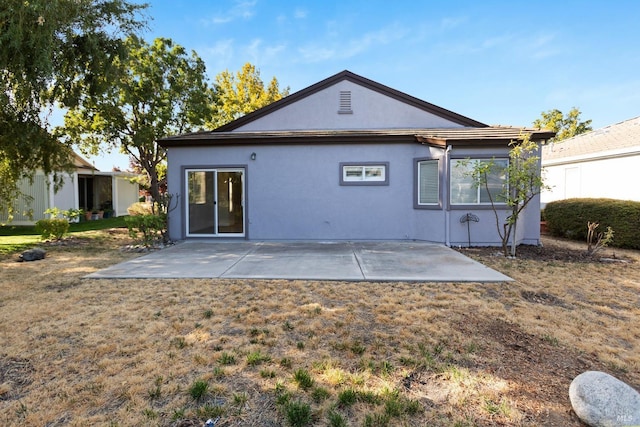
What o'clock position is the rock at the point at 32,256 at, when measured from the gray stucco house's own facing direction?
The rock is roughly at 8 o'clock from the gray stucco house.

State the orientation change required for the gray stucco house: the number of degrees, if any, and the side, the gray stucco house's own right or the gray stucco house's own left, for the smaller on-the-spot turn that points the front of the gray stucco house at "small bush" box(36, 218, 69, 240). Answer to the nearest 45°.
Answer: approximately 90° to the gray stucco house's own left

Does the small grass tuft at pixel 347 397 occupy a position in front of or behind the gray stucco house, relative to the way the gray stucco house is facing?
behind

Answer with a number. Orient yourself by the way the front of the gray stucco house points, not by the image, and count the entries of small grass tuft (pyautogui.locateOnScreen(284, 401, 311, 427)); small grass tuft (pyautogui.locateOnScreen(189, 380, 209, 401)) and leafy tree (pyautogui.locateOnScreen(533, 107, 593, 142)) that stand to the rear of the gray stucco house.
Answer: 2

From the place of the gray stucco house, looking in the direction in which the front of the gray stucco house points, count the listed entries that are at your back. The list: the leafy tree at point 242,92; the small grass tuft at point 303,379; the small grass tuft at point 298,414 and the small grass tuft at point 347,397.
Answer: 3

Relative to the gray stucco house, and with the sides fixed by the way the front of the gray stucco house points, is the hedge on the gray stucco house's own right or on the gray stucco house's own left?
on the gray stucco house's own right

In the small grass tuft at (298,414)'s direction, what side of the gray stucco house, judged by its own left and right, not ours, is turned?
back

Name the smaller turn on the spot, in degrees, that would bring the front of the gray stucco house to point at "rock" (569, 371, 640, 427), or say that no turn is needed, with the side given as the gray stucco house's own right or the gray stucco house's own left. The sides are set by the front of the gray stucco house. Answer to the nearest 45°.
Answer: approximately 180°

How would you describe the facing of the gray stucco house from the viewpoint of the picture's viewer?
facing away from the viewer

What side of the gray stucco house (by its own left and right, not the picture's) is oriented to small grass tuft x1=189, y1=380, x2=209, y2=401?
back

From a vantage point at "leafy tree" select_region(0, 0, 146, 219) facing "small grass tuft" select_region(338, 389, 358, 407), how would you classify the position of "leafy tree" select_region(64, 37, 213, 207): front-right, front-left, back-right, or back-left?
back-left

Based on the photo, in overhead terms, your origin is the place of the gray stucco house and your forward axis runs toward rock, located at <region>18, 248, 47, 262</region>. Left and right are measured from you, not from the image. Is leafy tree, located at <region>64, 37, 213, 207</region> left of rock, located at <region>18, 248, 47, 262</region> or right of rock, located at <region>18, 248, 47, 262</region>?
right

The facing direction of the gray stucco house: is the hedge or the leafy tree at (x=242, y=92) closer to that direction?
the leafy tree

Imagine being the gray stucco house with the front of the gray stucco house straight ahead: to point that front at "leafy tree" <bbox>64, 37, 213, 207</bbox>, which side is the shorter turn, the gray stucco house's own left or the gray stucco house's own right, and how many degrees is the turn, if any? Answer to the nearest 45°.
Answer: approximately 45° to the gray stucco house's own left
